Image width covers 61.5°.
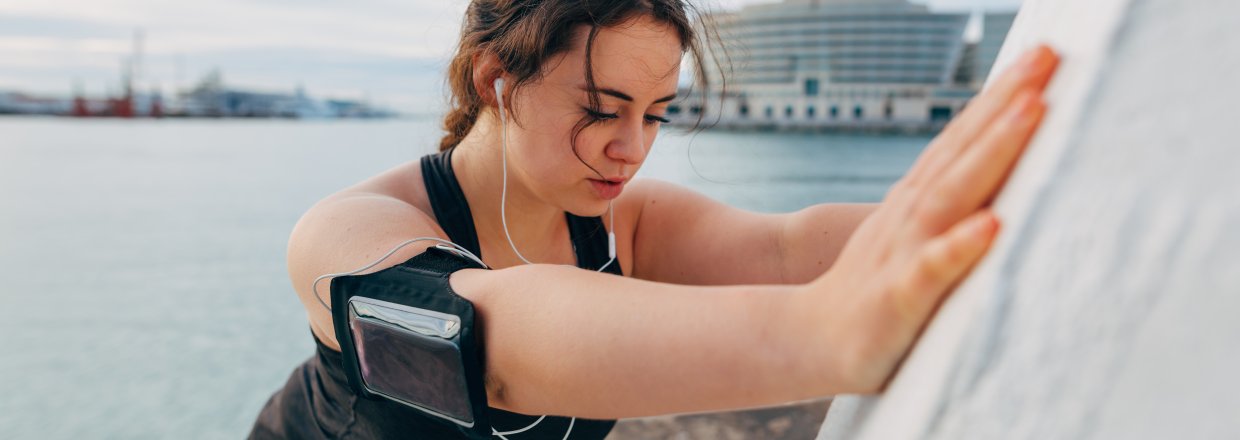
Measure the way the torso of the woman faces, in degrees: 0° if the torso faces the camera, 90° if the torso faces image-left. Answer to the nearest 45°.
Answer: approximately 315°
